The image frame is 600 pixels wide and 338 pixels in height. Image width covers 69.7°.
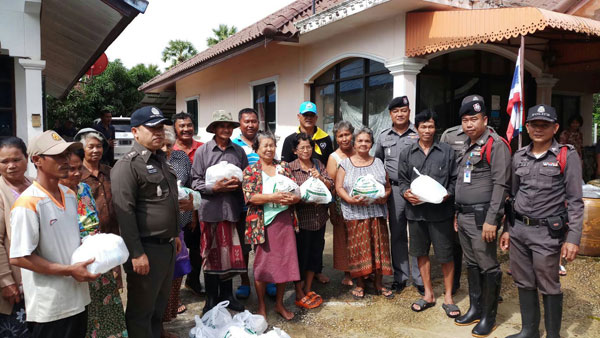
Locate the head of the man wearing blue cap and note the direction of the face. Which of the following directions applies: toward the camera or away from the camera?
toward the camera

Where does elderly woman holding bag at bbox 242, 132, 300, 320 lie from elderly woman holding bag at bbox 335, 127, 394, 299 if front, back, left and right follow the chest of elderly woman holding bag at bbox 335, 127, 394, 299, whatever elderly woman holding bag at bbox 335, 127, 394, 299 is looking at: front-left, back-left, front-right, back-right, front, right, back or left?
front-right

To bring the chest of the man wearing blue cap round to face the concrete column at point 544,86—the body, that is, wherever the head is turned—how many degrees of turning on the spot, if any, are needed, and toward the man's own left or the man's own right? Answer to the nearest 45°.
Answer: approximately 135° to the man's own left

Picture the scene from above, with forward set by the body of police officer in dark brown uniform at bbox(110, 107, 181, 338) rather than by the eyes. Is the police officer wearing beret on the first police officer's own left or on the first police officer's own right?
on the first police officer's own left

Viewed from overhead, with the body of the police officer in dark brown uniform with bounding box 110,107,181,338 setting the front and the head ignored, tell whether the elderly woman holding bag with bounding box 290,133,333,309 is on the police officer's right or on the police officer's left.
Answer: on the police officer's left

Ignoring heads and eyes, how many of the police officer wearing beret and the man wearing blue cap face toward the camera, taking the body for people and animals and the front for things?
2

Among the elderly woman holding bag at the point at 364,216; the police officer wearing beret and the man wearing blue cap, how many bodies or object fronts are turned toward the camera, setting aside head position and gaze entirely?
3

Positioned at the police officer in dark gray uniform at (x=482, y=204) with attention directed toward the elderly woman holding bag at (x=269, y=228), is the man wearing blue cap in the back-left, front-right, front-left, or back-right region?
front-right

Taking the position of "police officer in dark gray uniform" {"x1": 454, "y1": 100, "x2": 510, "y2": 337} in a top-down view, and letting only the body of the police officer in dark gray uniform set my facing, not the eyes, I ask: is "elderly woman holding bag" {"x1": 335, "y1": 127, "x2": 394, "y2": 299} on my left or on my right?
on my right

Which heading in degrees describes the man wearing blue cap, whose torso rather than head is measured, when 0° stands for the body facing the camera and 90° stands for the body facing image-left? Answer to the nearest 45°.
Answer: approximately 0°

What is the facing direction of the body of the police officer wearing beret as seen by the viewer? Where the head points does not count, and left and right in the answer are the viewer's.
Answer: facing the viewer

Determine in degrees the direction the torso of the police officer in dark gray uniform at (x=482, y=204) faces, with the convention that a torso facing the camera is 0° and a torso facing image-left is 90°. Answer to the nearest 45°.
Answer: approximately 45°

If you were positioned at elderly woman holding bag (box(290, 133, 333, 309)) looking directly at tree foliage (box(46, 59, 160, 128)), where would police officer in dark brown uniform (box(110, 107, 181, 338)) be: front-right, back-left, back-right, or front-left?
back-left

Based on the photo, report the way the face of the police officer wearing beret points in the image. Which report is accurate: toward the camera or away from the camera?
toward the camera
